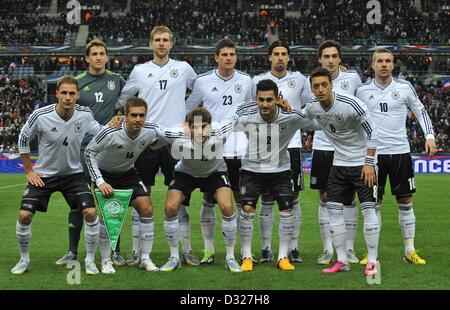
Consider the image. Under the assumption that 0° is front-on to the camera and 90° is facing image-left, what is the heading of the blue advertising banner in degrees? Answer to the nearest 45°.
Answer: approximately 0°
